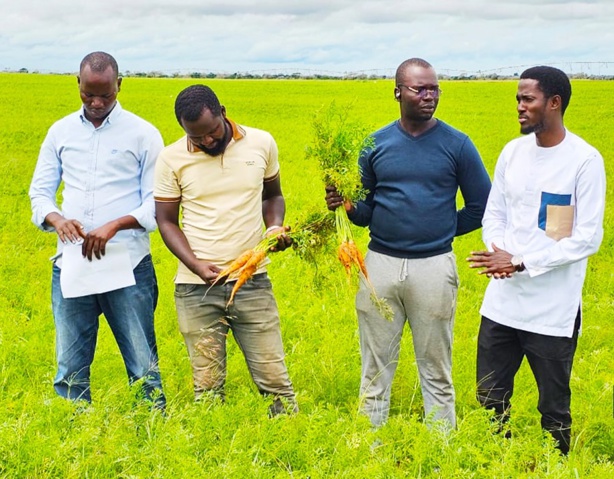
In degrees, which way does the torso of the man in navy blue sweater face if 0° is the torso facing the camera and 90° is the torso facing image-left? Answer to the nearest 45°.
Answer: approximately 0°

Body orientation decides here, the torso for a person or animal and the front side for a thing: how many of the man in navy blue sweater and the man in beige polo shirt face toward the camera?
2

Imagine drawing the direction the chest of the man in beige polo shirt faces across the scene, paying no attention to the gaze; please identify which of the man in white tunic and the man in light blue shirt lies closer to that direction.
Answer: the man in white tunic

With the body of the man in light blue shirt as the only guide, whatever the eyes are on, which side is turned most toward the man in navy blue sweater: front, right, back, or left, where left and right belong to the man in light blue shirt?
left

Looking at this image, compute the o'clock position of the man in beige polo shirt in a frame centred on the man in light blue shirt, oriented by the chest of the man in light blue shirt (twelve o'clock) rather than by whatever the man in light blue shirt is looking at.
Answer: The man in beige polo shirt is roughly at 10 o'clock from the man in light blue shirt.

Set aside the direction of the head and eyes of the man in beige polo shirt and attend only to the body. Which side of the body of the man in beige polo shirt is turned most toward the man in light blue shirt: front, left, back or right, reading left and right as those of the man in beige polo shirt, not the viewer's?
right

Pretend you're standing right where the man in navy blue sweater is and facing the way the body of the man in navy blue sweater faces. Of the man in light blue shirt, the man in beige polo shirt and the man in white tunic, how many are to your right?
2

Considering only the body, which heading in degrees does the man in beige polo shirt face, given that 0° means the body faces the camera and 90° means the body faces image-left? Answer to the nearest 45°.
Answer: approximately 0°

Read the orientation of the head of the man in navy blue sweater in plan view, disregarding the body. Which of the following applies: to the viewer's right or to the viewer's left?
to the viewer's right

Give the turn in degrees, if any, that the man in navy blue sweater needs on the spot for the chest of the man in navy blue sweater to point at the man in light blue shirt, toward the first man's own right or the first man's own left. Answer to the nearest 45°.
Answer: approximately 90° to the first man's own right

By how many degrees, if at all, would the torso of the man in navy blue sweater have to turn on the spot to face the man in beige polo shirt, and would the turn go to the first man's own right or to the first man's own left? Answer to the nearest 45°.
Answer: approximately 90° to the first man's own right

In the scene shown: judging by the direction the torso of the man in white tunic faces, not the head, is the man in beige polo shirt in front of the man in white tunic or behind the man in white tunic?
in front

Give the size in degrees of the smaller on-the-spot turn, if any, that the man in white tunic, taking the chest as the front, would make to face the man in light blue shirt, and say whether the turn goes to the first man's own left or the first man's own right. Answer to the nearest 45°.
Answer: approximately 45° to the first man's own right

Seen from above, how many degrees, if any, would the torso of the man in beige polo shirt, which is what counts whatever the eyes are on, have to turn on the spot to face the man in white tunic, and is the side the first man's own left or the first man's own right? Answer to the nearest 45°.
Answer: approximately 90° to the first man's own left
